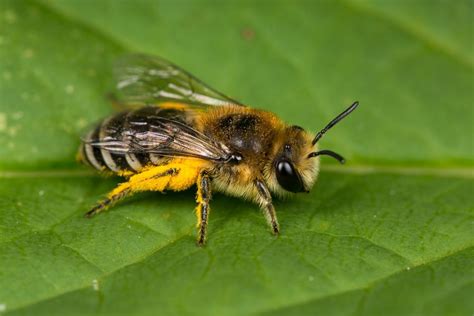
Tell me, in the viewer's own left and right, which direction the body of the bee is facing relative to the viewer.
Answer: facing to the right of the viewer
